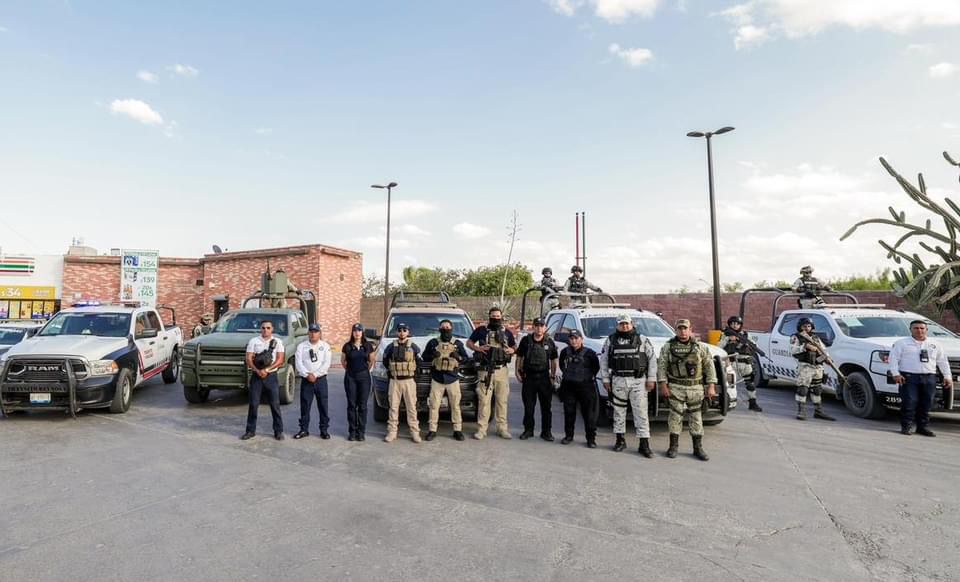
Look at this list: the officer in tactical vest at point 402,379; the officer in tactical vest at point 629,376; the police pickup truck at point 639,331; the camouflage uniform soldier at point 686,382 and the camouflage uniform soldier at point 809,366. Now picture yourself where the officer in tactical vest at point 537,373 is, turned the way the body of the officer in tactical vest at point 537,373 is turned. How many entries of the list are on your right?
1

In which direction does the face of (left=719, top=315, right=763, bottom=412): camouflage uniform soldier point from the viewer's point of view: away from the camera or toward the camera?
toward the camera

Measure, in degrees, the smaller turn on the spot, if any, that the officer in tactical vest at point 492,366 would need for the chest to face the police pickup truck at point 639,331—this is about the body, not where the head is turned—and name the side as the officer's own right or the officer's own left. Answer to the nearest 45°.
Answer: approximately 135° to the officer's own left

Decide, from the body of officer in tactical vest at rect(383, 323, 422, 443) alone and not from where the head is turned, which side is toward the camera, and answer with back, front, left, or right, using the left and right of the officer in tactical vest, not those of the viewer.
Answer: front

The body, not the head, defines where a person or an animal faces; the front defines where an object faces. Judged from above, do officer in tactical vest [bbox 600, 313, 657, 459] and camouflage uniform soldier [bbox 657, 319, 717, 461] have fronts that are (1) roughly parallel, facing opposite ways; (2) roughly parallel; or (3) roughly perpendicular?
roughly parallel

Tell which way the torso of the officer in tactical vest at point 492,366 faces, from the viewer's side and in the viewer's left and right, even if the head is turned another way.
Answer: facing the viewer

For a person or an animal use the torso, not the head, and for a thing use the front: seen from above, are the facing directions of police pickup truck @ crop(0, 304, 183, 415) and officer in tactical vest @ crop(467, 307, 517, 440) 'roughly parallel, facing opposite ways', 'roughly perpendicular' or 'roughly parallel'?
roughly parallel

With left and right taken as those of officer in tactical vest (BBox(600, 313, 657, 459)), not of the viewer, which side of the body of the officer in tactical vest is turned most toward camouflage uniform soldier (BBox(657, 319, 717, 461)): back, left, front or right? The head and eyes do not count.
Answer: left

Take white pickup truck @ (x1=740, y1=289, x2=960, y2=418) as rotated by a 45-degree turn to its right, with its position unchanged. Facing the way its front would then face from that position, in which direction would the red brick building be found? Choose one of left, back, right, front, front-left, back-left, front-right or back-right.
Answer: right

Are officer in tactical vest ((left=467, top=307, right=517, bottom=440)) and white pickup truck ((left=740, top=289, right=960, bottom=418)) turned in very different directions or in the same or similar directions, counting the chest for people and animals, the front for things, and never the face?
same or similar directions

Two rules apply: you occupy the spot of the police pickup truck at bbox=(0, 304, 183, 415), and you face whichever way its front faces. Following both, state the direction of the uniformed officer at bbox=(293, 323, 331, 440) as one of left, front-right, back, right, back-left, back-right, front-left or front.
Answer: left

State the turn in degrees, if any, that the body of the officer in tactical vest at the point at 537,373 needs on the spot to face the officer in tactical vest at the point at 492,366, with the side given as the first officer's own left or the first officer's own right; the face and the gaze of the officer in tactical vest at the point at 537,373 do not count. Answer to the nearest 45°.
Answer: approximately 90° to the first officer's own right

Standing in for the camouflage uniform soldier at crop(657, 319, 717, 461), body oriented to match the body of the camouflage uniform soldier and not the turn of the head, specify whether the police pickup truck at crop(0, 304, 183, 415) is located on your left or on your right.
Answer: on your right

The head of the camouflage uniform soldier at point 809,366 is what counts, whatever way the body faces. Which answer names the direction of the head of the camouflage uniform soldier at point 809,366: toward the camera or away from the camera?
toward the camera

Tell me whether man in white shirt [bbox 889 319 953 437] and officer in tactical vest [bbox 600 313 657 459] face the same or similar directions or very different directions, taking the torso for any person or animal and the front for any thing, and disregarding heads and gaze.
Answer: same or similar directions

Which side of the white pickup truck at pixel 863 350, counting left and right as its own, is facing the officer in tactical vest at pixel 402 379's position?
right

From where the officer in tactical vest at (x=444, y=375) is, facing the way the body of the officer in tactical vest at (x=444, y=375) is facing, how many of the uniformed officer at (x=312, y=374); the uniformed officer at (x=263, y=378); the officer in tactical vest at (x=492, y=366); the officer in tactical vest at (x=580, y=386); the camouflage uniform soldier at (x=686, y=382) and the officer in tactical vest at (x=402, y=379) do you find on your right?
3

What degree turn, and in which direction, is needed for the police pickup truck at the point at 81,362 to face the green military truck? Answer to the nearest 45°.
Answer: approximately 135° to its left

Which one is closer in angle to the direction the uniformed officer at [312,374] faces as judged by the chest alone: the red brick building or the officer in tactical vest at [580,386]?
the officer in tactical vest

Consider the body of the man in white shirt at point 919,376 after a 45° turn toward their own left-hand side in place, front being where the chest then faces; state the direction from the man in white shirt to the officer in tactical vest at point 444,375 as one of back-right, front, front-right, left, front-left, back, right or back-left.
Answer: right
